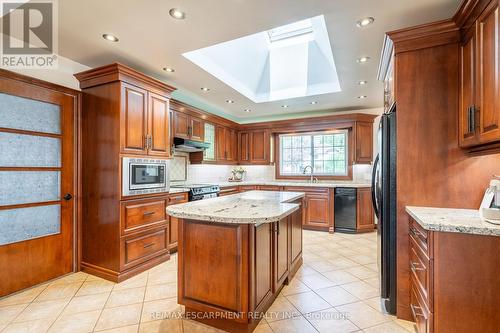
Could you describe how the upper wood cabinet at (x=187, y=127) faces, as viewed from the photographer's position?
facing the viewer and to the right of the viewer

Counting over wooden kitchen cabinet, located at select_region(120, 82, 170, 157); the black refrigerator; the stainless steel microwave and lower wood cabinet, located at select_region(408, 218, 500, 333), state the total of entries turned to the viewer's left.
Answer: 2

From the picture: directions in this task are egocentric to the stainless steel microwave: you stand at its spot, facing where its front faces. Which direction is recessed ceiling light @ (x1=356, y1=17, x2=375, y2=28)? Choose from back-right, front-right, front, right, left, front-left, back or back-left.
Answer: front

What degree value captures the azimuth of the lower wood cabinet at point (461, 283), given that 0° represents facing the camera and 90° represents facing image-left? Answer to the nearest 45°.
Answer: approximately 90°

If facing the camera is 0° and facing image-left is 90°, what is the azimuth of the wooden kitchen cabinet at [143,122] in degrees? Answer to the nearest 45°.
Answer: approximately 315°

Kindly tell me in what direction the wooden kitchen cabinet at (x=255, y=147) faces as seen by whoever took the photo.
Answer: facing the viewer

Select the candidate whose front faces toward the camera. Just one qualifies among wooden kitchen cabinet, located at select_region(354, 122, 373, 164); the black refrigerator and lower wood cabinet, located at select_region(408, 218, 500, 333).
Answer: the wooden kitchen cabinet

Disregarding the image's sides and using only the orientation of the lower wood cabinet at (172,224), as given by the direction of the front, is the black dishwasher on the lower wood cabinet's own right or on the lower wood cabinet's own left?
on the lower wood cabinet's own left

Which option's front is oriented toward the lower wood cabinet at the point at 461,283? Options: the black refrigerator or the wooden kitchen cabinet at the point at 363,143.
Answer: the wooden kitchen cabinet

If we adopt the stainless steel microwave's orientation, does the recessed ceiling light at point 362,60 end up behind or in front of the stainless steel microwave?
in front

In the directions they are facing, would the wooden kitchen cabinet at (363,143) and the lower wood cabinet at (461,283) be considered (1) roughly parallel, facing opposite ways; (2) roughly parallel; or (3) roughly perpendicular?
roughly perpendicular

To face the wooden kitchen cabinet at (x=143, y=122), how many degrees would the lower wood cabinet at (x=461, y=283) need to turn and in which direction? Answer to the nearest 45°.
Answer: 0° — it already faces it

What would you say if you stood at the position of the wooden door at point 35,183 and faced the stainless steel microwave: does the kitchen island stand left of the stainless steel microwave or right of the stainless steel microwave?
right
